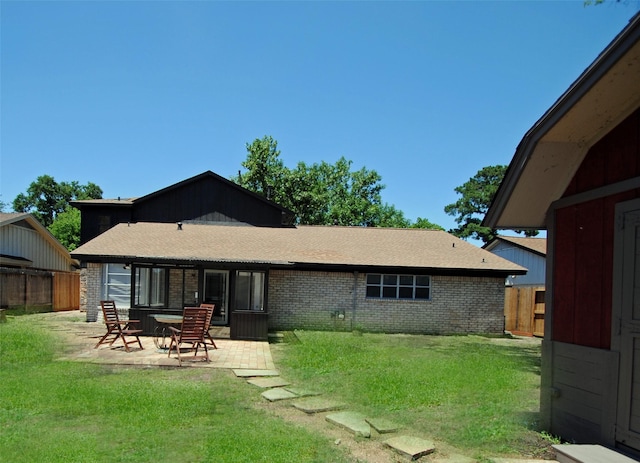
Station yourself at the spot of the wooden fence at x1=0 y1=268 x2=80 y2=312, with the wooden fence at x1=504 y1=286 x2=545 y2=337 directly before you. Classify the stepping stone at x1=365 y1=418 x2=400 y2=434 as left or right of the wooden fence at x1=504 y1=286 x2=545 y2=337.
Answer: right

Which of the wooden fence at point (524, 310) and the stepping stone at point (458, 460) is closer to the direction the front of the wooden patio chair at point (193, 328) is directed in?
the wooden fence

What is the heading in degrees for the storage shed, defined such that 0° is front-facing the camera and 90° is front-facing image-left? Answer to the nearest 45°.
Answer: approximately 45°

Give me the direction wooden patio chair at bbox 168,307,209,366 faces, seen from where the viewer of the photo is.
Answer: facing away from the viewer and to the left of the viewer

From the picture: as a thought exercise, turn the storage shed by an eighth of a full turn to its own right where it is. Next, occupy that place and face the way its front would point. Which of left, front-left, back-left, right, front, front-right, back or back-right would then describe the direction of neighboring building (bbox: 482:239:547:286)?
right

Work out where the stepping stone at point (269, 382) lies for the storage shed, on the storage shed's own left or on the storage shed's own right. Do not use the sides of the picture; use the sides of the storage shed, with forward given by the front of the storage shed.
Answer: on the storage shed's own right
